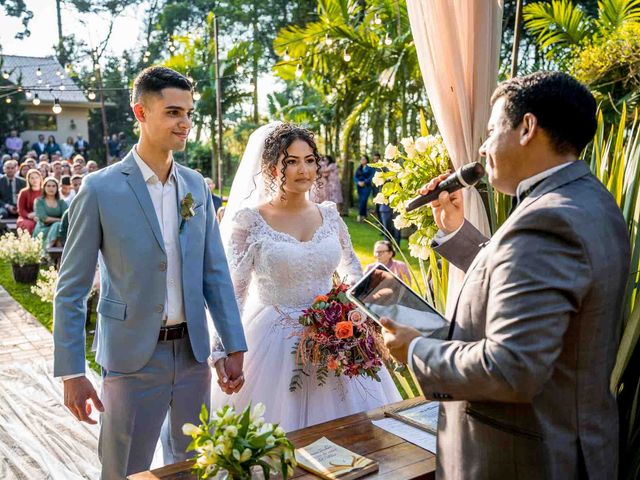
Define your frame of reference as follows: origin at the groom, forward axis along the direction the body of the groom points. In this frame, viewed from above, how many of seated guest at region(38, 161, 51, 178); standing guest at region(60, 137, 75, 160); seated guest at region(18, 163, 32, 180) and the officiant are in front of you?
1

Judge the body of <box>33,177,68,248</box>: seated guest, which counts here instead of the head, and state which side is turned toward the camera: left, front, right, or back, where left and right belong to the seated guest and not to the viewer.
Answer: front

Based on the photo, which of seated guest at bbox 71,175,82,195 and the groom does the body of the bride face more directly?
the groom

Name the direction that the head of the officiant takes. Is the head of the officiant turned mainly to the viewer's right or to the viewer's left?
to the viewer's left

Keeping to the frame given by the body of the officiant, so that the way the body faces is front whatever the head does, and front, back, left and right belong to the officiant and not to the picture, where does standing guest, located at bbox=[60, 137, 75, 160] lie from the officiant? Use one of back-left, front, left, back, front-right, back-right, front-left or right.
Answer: front-right

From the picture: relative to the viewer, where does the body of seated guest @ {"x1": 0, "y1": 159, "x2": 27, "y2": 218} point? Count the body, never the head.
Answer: toward the camera

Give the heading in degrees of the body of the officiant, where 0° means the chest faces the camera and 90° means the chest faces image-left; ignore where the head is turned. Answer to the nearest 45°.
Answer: approximately 90°

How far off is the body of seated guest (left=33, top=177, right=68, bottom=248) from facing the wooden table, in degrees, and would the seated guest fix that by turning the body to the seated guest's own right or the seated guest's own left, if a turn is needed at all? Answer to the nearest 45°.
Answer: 0° — they already face it

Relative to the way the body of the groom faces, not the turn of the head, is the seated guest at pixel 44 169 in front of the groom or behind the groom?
behind

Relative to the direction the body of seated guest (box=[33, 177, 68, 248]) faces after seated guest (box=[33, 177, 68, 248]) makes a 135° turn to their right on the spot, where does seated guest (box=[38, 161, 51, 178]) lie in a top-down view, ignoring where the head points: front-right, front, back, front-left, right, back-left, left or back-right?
front-right

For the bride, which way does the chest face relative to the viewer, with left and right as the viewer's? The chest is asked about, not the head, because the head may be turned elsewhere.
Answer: facing the viewer and to the right of the viewer

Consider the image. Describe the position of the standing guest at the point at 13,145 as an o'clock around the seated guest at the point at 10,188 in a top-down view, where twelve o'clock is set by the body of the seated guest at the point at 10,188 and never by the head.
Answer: the standing guest at the point at 13,145 is roughly at 6 o'clock from the seated guest at the point at 10,188.

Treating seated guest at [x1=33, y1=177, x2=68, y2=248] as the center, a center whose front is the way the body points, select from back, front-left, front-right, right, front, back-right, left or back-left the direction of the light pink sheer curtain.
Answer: front

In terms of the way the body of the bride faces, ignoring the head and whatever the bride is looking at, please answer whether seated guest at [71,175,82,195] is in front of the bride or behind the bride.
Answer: behind

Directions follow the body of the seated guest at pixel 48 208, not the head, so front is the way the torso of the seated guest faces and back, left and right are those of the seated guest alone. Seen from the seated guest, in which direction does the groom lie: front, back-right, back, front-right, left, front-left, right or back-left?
front
